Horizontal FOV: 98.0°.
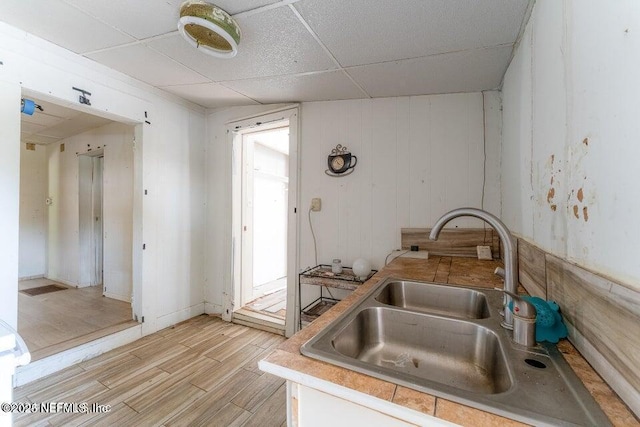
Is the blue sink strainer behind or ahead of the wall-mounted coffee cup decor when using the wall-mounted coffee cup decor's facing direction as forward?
ahead

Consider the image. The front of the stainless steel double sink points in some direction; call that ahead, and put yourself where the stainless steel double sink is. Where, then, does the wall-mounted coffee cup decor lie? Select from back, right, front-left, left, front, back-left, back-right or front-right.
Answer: front-right

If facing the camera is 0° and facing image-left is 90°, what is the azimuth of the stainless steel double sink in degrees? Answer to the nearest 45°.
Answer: approximately 90°

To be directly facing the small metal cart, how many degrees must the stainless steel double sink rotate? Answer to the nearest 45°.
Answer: approximately 45° to its right

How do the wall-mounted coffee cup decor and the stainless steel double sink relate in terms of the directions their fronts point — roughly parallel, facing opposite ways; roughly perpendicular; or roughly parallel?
roughly perpendicular

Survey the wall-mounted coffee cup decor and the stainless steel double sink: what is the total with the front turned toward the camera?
1

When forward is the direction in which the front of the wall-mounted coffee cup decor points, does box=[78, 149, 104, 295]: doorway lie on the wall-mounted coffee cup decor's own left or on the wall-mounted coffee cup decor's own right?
on the wall-mounted coffee cup decor's own right

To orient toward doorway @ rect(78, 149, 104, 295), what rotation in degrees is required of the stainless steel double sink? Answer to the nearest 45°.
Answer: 0° — it already faces it

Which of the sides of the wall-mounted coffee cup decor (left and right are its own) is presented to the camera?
front

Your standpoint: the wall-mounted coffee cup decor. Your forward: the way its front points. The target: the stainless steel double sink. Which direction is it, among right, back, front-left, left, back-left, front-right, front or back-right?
front
